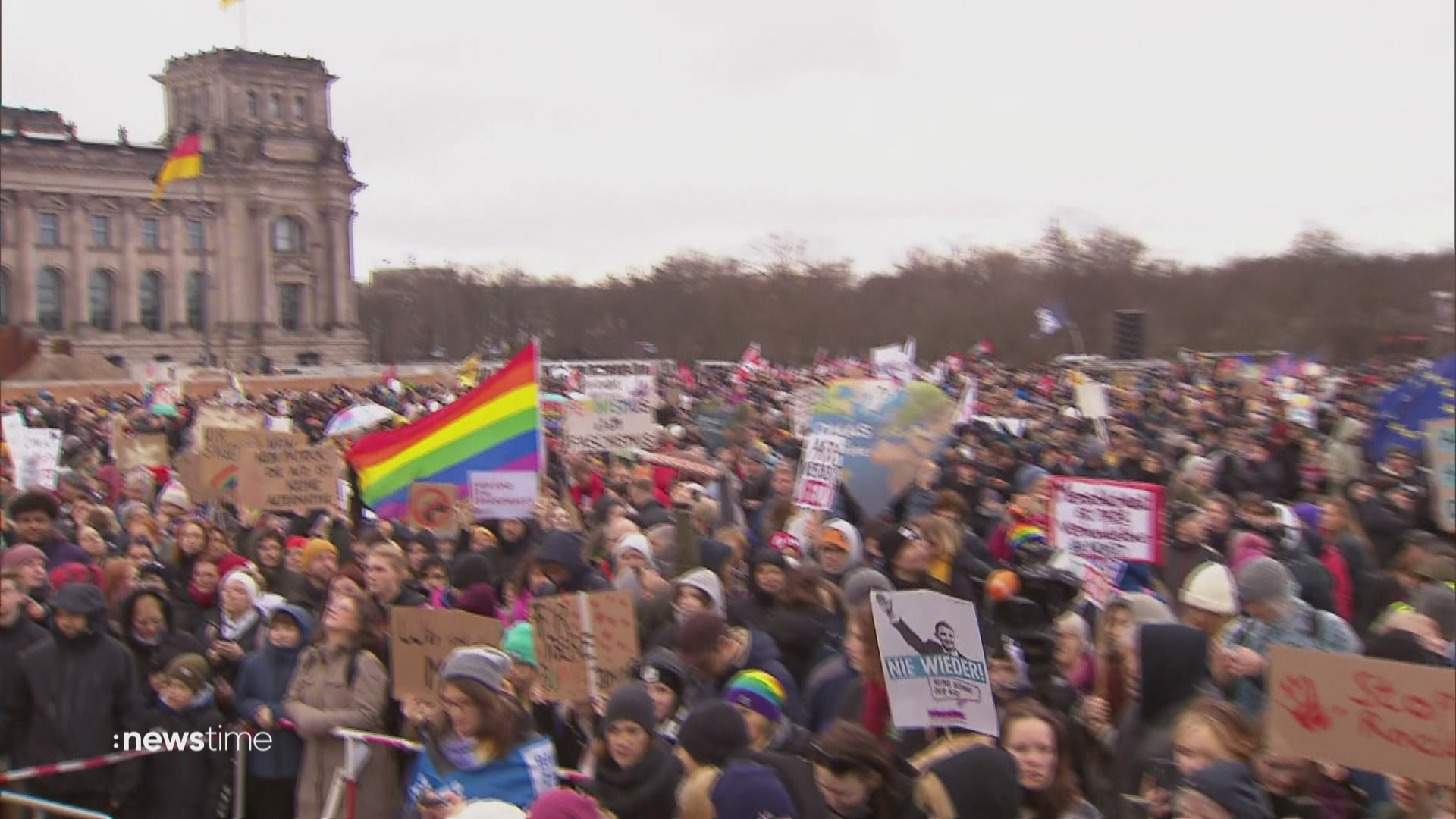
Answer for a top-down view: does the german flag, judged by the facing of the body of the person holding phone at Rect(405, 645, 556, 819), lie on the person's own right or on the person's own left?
on the person's own right

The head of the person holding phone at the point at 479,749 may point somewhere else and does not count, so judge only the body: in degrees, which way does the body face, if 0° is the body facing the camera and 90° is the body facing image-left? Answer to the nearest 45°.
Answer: approximately 45°
